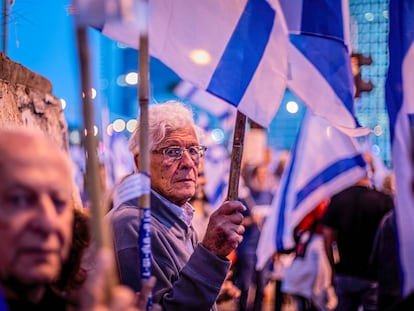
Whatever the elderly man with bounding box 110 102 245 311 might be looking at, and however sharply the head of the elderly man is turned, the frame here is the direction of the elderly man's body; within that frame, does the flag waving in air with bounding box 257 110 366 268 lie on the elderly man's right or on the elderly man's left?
on the elderly man's left

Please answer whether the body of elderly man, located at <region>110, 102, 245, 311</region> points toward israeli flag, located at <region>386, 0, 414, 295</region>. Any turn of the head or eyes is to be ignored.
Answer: no

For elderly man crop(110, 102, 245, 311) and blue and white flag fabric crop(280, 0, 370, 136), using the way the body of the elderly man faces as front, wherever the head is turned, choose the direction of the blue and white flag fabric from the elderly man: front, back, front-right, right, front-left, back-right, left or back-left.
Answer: left

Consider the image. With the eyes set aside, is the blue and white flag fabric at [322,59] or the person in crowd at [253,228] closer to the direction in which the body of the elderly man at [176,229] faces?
the blue and white flag fabric

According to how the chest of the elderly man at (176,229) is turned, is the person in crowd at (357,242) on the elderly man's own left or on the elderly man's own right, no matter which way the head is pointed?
on the elderly man's own left

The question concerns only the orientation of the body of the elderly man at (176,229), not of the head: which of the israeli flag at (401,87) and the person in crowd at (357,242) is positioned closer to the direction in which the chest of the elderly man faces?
the israeli flag

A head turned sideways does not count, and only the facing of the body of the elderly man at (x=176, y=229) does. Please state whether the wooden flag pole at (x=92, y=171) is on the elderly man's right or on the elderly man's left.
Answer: on the elderly man's right

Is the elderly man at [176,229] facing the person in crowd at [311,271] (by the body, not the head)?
no

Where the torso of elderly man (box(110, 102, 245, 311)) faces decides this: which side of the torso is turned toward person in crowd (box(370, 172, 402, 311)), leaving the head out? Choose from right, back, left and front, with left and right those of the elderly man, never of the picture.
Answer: left

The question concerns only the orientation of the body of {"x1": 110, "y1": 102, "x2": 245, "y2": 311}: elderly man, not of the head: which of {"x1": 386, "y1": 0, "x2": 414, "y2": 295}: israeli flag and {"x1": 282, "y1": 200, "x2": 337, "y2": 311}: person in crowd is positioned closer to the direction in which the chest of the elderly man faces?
the israeli flag

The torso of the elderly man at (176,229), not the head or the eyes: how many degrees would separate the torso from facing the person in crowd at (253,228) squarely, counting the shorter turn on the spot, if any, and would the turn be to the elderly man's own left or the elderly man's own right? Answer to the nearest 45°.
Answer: approximately 135° to the elderly man's own left

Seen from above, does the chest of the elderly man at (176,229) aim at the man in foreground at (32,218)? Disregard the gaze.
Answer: no

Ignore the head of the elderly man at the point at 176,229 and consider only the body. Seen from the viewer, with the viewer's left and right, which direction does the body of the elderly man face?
facing the viewer and to the right of the viewer

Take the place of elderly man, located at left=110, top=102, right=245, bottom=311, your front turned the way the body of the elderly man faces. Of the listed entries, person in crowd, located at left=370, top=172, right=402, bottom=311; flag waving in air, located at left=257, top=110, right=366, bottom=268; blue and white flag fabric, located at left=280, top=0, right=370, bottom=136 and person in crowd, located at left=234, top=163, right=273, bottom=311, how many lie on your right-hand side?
0
